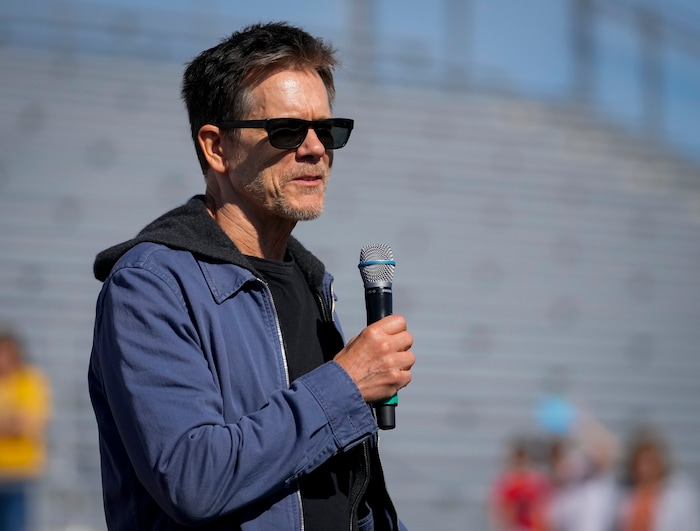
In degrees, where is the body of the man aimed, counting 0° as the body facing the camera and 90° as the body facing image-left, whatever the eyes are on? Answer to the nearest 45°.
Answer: approximately 315°

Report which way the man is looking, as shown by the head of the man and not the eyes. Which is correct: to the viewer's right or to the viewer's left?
to the viewer's right

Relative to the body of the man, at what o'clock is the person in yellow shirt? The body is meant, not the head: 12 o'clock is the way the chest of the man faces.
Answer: The person in yellow shirt is roughly at 7 o'clock from the man.
